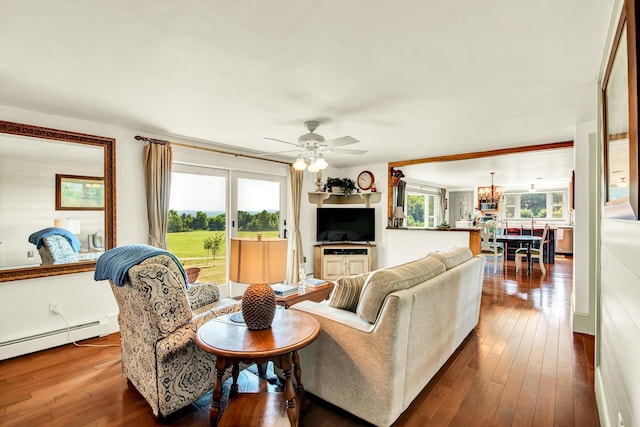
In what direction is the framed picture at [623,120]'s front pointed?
to the viewer's left

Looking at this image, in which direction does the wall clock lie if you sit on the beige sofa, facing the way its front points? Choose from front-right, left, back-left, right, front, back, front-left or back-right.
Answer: front-right

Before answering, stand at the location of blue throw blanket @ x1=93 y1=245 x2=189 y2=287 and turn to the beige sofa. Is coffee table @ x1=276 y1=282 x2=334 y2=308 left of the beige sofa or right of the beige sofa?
left

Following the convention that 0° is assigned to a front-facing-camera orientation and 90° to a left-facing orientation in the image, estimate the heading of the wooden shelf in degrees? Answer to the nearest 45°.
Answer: approximately 0°

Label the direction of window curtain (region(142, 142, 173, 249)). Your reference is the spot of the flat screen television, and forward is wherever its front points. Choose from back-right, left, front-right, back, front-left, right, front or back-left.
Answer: front-right

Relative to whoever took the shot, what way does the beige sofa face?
facing away from the viewer and to the left of the viewer

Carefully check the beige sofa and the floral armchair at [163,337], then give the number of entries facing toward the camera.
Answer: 0

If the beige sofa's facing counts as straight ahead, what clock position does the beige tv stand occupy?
The beige tv stand is roughly at 1 o'clock from the beige sofa.

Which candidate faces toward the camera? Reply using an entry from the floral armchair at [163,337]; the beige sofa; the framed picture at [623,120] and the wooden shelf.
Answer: the wooden shelf

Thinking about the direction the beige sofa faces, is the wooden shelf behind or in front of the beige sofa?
in front

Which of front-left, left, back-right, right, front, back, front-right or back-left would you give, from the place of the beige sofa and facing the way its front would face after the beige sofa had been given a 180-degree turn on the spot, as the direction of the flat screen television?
back-left

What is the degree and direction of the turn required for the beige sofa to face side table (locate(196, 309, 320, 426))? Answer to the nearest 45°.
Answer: approximately 90° to its left

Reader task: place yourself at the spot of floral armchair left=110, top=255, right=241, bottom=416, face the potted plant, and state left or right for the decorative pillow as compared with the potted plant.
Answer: right

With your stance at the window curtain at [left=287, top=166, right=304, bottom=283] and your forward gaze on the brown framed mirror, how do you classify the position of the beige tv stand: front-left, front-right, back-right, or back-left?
back-left

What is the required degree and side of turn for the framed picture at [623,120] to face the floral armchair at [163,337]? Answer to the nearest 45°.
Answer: approximately 45° to its left
